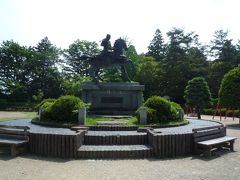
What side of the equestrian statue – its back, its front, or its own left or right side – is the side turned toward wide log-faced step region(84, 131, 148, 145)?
right

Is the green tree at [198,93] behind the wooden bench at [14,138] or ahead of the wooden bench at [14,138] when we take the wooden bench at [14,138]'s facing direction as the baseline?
behind

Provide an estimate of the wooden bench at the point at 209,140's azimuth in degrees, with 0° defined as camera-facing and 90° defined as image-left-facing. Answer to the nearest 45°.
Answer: approximately 315°

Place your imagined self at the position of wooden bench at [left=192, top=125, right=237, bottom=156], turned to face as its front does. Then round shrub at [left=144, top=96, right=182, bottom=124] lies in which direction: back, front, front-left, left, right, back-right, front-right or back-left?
back

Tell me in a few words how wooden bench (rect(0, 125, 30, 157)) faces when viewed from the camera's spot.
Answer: facing the viewer and to the left of the viewer

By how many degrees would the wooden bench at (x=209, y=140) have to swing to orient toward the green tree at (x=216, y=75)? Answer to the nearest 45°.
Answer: approximately 135° to its left

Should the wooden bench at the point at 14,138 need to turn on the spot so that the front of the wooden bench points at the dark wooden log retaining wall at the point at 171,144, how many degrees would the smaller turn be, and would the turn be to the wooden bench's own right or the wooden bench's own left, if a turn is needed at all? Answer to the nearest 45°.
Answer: approximately 90° to the wooden bench's own left

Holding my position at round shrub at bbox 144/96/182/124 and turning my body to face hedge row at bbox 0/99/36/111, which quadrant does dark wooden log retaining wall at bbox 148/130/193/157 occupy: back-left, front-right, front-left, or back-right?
back-left

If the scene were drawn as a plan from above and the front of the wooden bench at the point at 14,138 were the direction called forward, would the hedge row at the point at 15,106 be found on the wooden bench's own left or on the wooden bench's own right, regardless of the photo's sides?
on the wooden bench's own right

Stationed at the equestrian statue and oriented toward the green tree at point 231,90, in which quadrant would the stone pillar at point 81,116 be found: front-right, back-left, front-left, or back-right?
back-right

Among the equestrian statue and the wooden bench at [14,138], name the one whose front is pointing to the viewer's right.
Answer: the equestrian statue

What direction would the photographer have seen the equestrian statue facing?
facing to the right of the viewer

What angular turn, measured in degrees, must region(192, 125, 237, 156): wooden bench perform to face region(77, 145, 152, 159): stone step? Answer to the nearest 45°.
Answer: approximately 90° to its right

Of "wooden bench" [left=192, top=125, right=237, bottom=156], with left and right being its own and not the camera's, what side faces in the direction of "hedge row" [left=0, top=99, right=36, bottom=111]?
back
